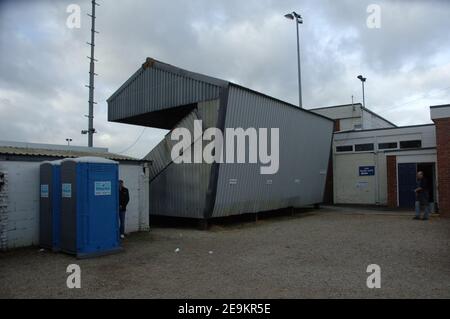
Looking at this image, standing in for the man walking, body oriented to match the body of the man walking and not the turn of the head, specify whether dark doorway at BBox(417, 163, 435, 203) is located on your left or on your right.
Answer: on your right

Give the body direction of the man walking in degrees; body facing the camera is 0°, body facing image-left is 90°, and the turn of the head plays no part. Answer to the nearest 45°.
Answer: approximately 90°

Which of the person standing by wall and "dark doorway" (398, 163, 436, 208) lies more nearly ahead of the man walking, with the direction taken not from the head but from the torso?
the person standing by wall
